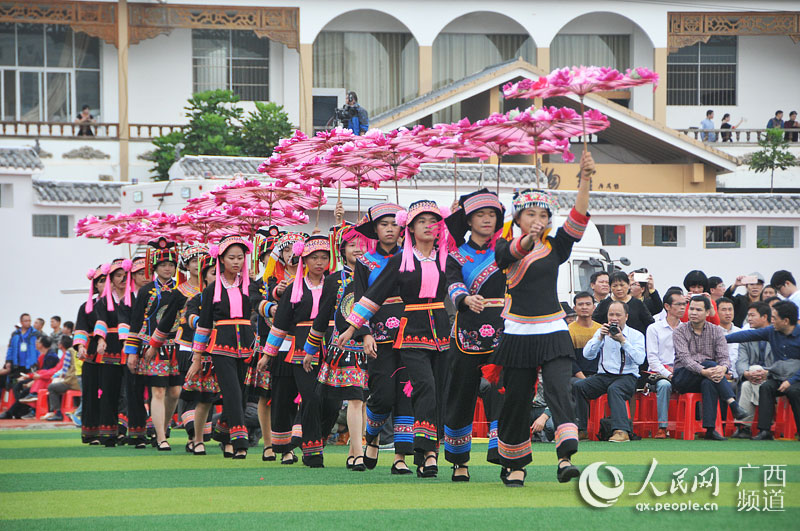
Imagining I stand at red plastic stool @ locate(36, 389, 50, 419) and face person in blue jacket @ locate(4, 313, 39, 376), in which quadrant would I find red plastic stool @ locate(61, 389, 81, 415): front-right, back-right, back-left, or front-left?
back-right

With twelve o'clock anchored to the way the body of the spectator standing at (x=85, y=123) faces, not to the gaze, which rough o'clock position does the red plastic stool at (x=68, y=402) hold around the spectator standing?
The red plastic stool is roughly at 12 o'clock from the spectator standing.

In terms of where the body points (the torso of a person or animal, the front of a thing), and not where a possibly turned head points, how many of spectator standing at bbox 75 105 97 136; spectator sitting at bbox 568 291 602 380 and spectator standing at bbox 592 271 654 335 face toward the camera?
3

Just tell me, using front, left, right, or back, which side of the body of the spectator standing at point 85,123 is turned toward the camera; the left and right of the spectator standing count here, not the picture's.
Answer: front

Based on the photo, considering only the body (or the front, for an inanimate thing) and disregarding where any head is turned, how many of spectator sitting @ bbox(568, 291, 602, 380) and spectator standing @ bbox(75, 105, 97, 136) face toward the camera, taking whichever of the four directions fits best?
2

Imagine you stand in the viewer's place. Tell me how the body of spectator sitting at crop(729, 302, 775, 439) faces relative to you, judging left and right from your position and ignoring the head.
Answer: facing the viewer and to the left of the viewer

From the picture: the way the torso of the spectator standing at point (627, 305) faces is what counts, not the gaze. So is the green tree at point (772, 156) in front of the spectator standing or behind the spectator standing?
behind

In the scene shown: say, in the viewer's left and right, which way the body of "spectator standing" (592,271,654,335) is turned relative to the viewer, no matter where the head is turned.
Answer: facing the viewer

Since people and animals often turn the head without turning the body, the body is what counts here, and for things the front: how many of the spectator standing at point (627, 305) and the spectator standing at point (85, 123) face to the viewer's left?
0

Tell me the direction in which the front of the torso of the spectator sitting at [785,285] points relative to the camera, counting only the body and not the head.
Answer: to the viewer's left

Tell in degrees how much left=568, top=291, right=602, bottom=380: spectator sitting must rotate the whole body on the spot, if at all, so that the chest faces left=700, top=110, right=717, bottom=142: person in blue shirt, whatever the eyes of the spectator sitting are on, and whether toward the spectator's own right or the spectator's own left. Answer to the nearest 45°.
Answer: approximately 180°

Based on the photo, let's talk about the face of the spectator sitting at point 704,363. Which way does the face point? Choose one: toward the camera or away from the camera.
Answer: toward the camera

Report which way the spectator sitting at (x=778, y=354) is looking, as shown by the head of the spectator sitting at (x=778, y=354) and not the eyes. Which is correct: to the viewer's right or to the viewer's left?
to the viewer's left
